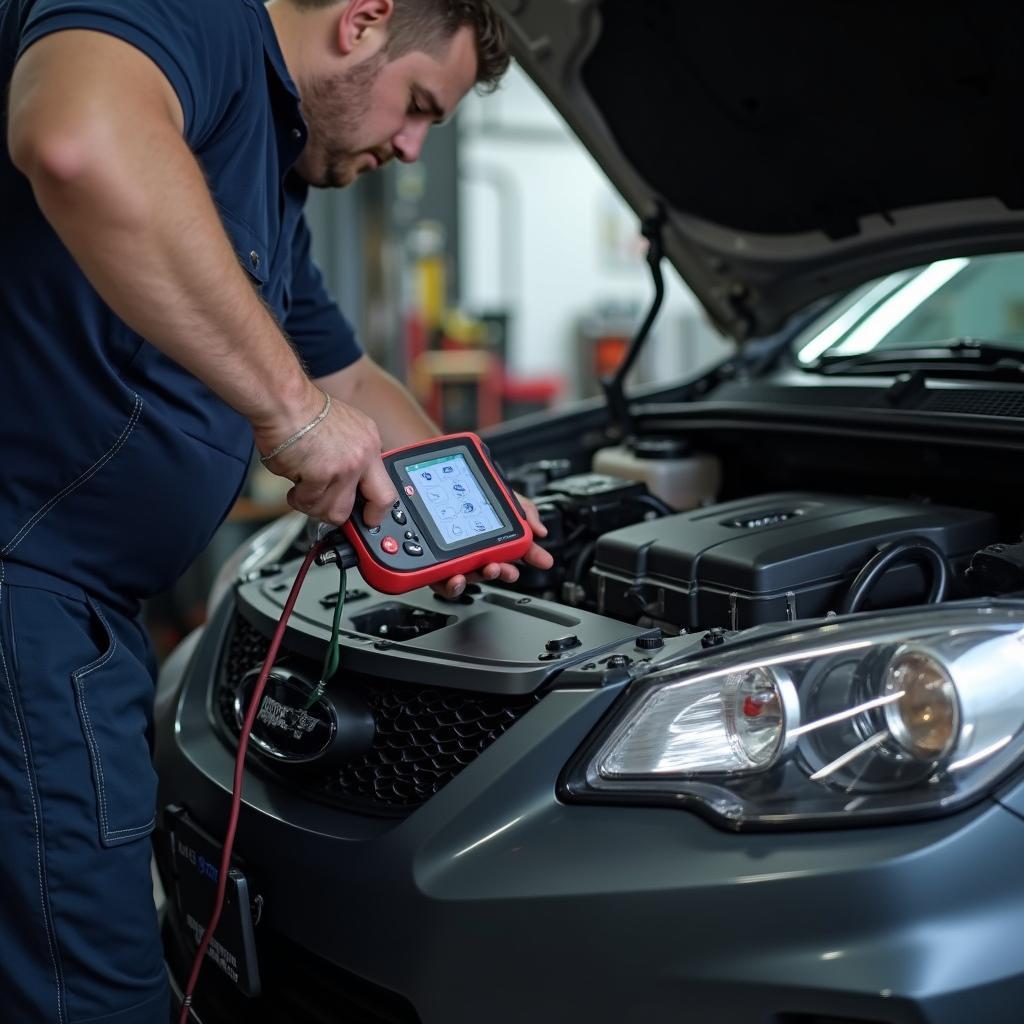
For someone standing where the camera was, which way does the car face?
facing the viewer and to the left of the viewer

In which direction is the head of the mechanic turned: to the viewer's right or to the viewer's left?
to the viewer's right

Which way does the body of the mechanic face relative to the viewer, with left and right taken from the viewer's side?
facing to the right of the viewer
